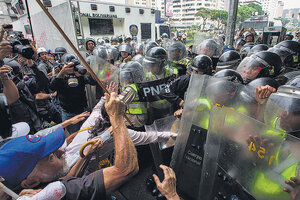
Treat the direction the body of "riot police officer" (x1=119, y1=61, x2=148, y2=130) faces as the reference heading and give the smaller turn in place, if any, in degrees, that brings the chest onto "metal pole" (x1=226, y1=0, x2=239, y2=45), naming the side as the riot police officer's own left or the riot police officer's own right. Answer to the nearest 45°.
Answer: approximately 135° to the riot police officer's own right

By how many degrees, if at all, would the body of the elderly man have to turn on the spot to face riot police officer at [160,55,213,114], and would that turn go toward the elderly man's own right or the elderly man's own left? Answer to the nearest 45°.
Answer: approximately 45° to the elderly man's own left

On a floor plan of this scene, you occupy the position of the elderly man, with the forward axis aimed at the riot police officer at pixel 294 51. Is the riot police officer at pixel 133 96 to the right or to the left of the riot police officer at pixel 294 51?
left

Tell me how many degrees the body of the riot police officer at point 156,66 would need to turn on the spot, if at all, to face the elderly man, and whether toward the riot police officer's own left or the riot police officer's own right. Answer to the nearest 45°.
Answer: approximately 45° to the riot police officer's own left

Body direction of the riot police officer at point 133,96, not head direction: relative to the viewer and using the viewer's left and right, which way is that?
facing to the left of the viewer

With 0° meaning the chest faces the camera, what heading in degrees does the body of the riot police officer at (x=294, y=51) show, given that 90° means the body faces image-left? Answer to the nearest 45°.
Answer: approximately 90°

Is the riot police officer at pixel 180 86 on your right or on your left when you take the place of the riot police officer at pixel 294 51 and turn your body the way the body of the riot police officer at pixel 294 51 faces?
on your left

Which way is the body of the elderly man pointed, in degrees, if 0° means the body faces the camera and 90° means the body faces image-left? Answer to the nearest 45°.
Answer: approximately 270°

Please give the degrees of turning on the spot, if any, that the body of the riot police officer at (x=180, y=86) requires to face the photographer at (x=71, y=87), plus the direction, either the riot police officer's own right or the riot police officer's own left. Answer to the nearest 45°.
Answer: approximately 45° to the riot police officer's own right
